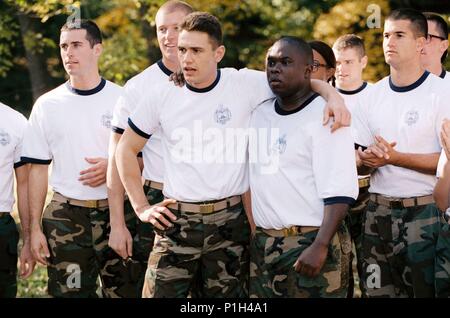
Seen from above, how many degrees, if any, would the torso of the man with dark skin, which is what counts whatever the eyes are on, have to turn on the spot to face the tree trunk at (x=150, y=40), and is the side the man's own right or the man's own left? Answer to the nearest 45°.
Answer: approximately 135° to the man's own right

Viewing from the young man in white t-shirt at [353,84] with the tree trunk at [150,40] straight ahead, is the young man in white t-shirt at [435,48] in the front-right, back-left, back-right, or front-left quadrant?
back-right

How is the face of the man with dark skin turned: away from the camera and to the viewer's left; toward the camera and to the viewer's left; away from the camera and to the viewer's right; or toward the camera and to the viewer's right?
toward the camera and to the viewer's left

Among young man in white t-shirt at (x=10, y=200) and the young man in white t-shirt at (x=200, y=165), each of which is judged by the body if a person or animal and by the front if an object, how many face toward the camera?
2

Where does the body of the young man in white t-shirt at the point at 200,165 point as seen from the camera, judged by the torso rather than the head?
toward the camera

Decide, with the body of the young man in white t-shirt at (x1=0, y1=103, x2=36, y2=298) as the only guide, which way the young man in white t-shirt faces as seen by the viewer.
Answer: toward the camera

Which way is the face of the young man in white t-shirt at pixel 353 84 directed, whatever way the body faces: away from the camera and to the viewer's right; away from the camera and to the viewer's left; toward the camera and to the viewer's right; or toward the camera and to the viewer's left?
toward the camera and to the viewer's left

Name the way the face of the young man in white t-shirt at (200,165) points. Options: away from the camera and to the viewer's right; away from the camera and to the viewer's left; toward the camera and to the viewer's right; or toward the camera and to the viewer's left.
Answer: toward the camera and to the viewer's left

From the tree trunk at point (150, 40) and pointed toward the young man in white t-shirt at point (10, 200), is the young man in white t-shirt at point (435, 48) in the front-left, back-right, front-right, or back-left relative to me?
front-left

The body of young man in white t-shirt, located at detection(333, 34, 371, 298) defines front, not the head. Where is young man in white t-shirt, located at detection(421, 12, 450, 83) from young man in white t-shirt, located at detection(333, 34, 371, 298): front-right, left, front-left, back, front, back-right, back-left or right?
left

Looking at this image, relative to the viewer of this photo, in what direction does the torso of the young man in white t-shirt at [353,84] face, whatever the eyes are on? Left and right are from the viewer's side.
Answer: facing the viewer and to the left of the viewer

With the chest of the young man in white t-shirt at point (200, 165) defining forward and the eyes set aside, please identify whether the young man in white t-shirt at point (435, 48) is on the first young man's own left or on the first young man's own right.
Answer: on the first young man's own left
